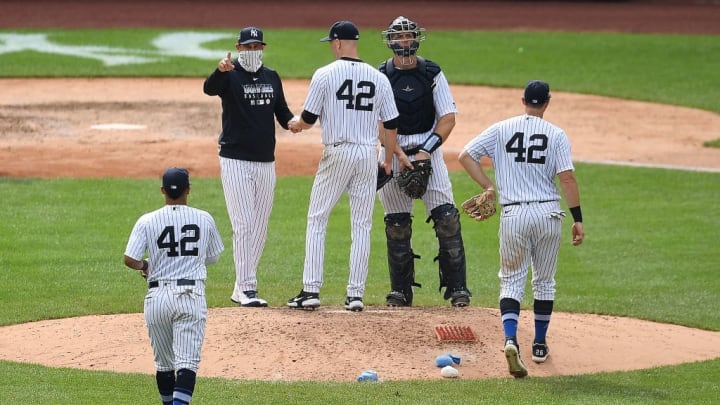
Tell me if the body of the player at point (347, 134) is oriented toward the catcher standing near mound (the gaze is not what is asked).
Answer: no

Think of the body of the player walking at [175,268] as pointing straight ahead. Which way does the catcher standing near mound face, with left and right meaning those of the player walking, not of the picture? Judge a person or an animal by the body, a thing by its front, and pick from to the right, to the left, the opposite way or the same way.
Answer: the opposite way

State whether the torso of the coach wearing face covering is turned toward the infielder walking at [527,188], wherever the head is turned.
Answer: no

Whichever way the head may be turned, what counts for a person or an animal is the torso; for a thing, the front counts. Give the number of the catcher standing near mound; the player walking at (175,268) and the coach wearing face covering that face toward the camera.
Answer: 2

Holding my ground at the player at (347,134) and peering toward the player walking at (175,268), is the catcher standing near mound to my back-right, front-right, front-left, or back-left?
back-left

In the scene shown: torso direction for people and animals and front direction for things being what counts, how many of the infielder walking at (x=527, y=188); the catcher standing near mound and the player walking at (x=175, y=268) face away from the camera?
2

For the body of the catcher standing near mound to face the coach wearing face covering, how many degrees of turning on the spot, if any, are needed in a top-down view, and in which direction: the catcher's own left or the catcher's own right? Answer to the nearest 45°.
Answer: approximately 90° to the catcher's own right

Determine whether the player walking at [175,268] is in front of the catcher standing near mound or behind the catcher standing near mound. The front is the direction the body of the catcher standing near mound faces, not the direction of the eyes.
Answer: in front

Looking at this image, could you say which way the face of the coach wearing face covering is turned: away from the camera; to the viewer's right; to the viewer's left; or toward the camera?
toward the camera

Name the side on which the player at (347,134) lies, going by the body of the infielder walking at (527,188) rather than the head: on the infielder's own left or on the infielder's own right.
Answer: on the infielder's own left

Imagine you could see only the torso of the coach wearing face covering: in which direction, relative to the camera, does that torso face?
toward the camera

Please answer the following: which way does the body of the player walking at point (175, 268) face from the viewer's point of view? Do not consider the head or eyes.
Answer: away from the camera

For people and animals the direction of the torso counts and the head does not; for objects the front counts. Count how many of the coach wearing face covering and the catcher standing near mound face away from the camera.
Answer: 0

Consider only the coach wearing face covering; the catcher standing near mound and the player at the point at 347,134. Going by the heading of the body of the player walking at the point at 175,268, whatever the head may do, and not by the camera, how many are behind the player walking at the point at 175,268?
0

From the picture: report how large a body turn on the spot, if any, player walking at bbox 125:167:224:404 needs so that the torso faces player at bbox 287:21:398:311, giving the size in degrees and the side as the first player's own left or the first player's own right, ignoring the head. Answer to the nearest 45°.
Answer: approximately 45° to the first player's own right

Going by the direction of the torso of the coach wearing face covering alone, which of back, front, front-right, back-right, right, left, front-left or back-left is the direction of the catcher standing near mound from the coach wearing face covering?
left

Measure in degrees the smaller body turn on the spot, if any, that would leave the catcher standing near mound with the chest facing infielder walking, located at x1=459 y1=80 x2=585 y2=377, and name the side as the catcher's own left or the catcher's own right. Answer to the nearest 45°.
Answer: approximately 45° to the catcher's own left

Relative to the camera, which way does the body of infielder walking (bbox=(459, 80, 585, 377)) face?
away from the camera
